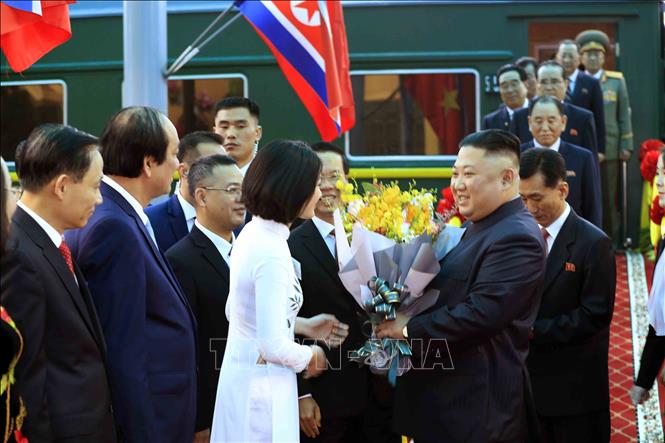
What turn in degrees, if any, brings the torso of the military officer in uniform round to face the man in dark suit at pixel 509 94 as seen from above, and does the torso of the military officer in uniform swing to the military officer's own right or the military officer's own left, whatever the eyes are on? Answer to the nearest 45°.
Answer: approximately 45° to the military officer's own right

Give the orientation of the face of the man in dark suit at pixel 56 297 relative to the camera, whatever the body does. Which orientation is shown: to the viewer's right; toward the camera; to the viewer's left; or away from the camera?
to the viewer's right

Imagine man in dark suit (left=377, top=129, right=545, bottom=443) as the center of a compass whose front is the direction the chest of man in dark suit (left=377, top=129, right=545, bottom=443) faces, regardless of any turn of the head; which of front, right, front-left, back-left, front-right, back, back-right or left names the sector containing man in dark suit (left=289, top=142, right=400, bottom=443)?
front-right

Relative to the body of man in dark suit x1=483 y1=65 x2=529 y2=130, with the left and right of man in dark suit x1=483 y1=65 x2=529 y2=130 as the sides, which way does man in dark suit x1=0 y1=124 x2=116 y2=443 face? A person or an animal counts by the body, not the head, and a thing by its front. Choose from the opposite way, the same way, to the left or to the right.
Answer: to the left

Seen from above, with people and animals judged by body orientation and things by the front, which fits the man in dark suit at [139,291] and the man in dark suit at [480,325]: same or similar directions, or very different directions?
very different directions

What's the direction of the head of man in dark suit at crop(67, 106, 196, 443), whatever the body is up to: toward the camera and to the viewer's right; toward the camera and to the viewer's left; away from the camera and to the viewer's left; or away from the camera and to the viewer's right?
away from the camera and to the viewer's right

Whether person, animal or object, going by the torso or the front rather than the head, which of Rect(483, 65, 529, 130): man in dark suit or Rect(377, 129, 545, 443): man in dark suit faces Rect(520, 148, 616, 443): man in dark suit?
Rect(483, 65, 529, 130): man in dark suit

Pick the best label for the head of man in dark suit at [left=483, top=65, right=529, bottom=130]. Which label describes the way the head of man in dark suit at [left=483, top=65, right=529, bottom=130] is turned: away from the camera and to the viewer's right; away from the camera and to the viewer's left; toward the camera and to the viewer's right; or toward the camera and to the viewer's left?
toward the camera and to the viewer's left

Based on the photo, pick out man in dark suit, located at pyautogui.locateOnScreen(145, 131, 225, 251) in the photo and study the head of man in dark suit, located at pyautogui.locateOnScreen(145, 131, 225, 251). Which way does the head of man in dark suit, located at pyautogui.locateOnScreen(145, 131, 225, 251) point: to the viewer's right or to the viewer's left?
to the viewer's right

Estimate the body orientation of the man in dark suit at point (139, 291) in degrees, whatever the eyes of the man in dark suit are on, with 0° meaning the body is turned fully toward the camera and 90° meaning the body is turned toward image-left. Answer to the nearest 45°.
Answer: approximately 270°

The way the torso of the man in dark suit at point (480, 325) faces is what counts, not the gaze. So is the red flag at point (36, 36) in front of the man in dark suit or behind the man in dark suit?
in front

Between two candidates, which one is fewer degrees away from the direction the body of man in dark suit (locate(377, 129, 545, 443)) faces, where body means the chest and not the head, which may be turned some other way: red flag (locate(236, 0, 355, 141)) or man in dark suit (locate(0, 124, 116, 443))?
the man in dark suit

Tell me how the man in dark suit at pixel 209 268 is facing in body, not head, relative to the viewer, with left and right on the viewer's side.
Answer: facing the viewer and to the right of the viewer

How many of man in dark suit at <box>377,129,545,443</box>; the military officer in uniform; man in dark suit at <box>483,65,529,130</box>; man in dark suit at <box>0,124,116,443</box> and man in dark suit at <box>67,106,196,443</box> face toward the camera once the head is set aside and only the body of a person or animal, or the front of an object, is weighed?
2

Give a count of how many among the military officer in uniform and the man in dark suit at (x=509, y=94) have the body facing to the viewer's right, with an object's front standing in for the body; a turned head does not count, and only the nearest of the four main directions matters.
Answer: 0
